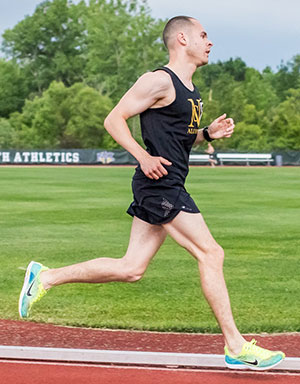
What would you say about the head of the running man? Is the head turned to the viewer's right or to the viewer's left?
to the viewer's right

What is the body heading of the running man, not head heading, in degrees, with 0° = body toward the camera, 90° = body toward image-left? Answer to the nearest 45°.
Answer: approximately 270°
